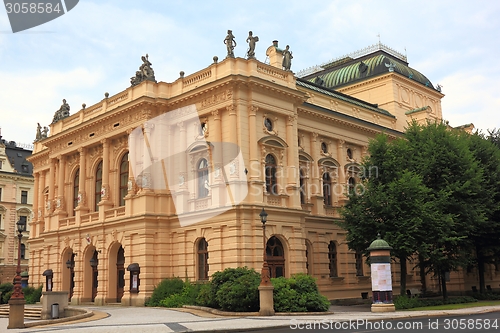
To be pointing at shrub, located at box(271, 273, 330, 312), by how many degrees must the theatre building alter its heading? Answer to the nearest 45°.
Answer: approximately 90° to its left

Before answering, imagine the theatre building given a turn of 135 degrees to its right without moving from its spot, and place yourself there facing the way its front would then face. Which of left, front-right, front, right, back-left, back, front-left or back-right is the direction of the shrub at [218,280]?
back

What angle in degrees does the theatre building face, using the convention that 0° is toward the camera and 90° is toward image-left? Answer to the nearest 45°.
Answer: approximately 45°

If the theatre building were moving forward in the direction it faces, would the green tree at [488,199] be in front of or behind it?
behind

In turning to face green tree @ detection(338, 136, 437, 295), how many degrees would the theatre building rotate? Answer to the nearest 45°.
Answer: approximately 135° to its left

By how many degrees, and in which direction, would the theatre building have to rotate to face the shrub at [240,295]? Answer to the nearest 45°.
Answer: approximately 45° to its left
